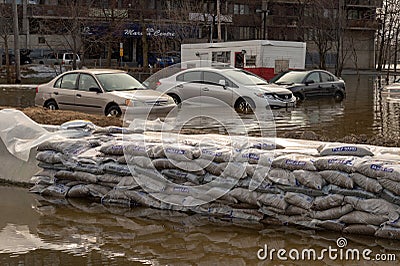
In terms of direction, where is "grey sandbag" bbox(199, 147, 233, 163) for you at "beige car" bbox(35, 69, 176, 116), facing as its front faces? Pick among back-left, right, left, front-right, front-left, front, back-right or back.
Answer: front-right

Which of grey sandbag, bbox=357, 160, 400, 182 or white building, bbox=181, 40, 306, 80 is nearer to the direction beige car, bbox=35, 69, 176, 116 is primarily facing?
the grey sandbag

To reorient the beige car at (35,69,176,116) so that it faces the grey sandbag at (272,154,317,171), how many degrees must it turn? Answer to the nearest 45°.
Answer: approximately 45° to its right

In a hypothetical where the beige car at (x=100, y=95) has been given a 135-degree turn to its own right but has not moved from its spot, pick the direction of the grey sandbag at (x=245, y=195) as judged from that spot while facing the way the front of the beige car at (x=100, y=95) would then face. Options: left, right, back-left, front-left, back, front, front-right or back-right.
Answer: left

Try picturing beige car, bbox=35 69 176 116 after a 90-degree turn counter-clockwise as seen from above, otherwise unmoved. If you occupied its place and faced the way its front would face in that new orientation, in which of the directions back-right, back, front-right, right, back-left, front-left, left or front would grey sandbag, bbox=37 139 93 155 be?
back-right

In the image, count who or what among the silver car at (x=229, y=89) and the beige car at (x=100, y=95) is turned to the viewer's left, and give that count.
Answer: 0

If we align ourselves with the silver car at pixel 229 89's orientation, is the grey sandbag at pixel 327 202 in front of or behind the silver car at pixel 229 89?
in front

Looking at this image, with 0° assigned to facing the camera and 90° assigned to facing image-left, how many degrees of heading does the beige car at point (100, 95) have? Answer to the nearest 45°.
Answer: approximately 315°

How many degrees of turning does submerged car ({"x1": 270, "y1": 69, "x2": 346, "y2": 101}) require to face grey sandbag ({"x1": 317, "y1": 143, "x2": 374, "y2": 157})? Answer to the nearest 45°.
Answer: approximately 45° to its left

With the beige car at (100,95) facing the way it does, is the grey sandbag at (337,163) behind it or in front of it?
in front

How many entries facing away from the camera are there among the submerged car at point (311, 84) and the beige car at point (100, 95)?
0

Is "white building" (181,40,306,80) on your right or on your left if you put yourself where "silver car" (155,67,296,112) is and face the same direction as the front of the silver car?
on your left

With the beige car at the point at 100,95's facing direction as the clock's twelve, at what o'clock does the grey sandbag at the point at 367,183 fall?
The grey sandbag is roughly at 1 o'clock from the beige car.
